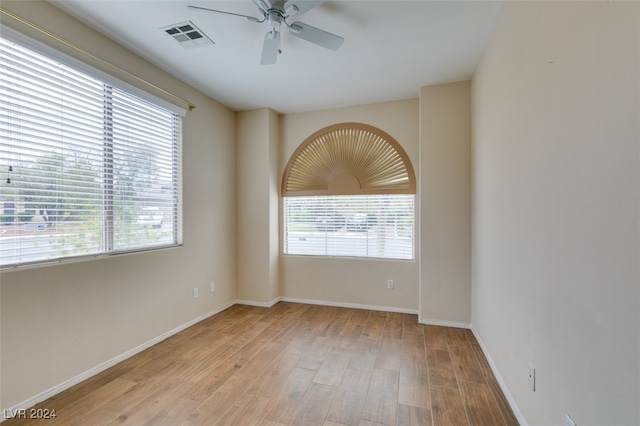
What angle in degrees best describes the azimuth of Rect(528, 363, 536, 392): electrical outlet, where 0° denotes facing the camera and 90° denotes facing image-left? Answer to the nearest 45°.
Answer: approximately 45°

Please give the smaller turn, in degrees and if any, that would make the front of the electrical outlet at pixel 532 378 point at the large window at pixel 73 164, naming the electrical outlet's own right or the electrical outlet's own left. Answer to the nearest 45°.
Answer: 0° — it already faces it

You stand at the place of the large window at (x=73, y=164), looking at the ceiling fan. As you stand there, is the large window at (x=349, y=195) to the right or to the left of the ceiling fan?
left

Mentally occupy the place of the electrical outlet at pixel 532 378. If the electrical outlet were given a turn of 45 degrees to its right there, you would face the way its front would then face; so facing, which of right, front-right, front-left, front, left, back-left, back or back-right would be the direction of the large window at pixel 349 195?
front-right
